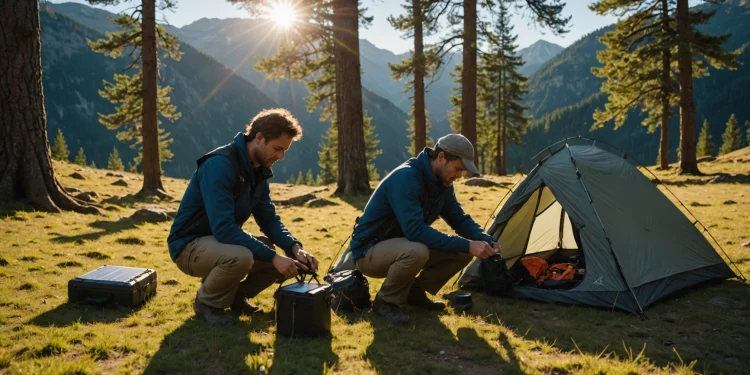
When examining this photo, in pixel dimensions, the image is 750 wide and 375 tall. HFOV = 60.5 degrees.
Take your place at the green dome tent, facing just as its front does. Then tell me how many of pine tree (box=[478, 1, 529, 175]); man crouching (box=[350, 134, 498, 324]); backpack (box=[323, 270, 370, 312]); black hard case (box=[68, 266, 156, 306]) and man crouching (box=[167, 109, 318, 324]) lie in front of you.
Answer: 4

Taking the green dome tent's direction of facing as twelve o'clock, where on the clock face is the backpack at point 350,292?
The backpack is roughly at 12 o'clock from the green dome tent.

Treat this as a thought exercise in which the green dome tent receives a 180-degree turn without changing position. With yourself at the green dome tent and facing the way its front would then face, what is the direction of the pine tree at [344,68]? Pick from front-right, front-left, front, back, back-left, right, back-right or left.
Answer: left

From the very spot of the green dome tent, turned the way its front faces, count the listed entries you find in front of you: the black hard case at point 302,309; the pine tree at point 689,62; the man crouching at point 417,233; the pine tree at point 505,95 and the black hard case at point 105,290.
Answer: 3

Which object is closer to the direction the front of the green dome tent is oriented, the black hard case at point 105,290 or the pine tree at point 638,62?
the black hard case

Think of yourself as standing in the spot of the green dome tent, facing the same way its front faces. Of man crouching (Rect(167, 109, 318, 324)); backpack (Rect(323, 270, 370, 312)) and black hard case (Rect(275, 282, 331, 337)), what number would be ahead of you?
3

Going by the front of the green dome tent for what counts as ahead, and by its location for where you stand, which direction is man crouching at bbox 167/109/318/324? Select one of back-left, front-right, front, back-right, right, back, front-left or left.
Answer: front

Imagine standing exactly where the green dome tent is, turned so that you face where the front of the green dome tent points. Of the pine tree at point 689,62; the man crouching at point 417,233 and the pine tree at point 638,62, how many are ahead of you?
1

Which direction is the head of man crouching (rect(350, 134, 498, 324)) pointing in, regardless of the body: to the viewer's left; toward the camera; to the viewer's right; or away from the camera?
to the viewer's right

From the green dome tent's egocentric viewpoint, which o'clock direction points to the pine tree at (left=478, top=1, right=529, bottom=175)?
The pine tree is roughly at 4 o'clock from the green dome tent.

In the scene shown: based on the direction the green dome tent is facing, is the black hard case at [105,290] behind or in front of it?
in front

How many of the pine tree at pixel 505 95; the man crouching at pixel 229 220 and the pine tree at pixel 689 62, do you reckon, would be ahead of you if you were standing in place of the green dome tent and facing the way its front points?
1

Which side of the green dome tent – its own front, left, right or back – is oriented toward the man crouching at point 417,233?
front

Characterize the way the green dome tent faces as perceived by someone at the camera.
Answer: facing the viewer and to the left of the viewer

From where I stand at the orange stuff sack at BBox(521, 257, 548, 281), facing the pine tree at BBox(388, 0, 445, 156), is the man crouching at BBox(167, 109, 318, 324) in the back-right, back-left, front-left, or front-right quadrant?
back-left

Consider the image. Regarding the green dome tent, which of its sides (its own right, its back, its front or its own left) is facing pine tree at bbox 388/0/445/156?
right
